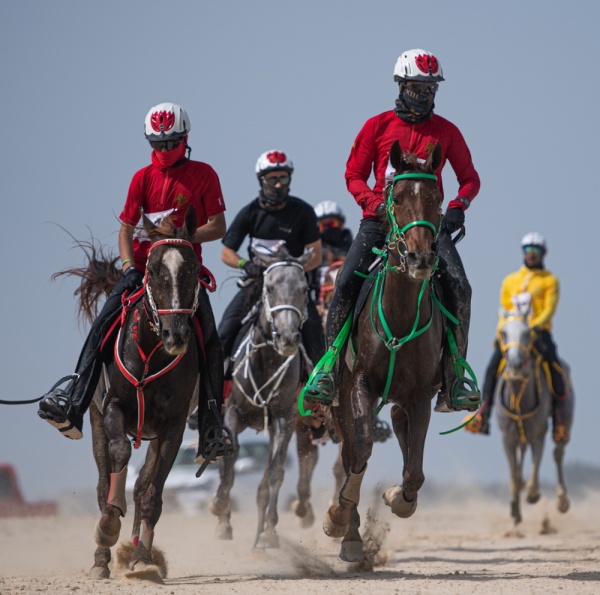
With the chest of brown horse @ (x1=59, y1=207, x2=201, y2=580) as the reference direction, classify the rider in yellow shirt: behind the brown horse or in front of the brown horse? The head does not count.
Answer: behind

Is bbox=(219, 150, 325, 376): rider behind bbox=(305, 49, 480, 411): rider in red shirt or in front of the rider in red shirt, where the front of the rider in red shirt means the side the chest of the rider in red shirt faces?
behind

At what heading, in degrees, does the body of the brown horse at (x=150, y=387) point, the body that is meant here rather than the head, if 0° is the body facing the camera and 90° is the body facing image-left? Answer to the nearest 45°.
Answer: approximately 0°

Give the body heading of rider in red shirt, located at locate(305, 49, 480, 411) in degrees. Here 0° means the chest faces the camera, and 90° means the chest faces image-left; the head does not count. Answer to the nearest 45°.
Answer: approximately 0°

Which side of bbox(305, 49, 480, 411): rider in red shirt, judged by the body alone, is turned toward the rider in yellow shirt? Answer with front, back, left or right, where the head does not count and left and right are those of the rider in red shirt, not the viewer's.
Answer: back

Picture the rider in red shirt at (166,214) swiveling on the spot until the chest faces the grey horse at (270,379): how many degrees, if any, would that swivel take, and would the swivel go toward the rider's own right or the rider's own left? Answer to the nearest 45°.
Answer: approximately 135° to the rider's own left
